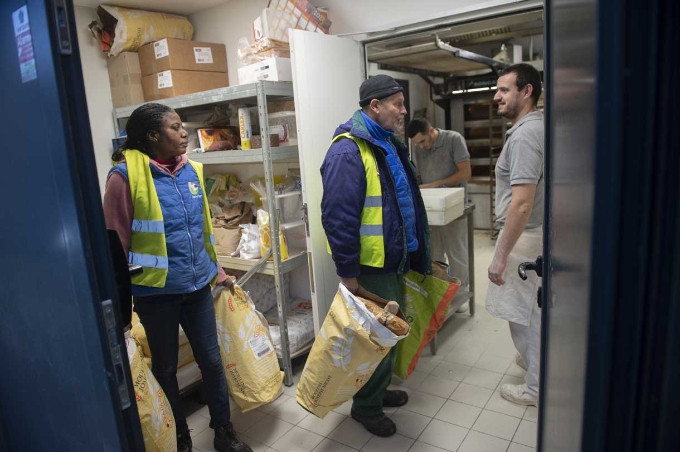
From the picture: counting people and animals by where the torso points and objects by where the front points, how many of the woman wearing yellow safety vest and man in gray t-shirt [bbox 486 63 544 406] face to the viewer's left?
1

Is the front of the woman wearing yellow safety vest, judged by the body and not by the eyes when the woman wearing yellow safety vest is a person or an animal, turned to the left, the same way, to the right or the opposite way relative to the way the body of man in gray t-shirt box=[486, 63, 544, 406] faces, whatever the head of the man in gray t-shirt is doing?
the opposite way

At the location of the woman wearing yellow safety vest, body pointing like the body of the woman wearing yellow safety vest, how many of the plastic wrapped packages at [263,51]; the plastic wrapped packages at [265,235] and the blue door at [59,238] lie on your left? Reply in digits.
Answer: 2

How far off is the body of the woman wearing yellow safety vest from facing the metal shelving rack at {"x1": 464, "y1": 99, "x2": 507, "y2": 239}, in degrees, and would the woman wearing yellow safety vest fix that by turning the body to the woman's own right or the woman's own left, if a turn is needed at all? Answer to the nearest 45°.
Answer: approximately 90° to the woman's own left

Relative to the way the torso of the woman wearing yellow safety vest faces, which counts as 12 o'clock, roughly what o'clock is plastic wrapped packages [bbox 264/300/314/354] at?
The plastic wrapped packages is roughly at 9 o'clock from the woman wearing yellow safety vest.

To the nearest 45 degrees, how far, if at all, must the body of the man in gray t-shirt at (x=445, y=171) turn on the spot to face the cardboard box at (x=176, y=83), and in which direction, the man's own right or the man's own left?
0° — they already face it

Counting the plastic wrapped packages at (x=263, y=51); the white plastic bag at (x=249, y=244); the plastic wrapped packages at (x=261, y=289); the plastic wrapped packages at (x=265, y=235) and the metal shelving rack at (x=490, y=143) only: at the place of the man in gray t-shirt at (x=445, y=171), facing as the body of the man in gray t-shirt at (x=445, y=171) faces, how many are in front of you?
4

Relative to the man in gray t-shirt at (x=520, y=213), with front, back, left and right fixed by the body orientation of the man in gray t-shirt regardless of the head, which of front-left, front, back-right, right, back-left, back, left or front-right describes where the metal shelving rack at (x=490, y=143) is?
right

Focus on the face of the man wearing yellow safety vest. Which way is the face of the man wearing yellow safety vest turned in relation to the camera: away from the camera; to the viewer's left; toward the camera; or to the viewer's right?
to the viewer's right

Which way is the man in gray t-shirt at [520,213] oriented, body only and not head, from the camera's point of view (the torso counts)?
to the viewer's left

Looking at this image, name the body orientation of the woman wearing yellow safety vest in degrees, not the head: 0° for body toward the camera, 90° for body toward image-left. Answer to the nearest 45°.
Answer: approximately 315°

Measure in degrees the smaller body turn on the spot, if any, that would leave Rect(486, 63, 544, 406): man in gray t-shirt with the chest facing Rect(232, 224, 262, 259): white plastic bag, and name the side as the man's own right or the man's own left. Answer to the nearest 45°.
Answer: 0° — they already face it

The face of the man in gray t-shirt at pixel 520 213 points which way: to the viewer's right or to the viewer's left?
to the viewer's left

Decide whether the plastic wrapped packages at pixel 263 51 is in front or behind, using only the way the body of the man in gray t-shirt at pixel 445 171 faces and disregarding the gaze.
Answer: in front

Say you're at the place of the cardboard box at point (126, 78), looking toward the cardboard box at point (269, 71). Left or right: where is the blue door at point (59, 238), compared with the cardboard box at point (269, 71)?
right

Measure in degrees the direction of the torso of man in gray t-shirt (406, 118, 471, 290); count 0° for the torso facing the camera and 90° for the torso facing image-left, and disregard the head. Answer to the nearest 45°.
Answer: approximately 45°

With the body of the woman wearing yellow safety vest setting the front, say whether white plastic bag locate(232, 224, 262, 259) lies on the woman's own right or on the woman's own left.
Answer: on the woman's own left
